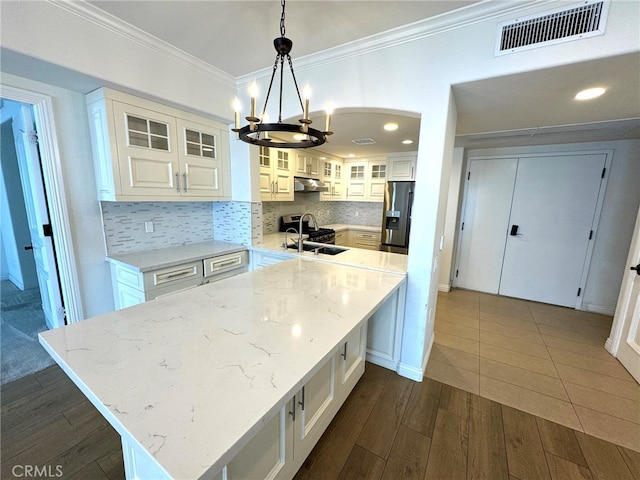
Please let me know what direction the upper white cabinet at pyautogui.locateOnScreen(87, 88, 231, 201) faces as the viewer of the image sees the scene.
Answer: facing the viewer and to the right of the viewer

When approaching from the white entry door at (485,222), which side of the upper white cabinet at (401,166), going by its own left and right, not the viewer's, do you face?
left

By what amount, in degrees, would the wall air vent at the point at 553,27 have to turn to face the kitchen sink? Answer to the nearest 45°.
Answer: approximately 45° to its right

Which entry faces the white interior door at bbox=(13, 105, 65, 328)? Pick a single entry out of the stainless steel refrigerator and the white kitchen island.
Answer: the stainless steel refrigerator

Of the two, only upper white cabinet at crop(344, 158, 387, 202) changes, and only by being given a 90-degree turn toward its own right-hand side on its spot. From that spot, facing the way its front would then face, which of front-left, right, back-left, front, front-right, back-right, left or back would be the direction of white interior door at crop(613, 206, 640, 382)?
back-left

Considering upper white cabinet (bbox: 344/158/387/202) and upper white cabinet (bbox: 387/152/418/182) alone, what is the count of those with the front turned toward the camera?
2

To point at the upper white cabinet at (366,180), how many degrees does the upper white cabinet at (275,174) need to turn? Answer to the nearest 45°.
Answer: approximately 90° to its left

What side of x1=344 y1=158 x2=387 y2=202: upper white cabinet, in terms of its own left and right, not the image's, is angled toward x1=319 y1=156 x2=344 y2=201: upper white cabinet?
right

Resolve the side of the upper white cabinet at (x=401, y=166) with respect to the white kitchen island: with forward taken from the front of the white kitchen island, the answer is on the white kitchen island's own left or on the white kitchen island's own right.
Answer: on the white kitchen island's own left

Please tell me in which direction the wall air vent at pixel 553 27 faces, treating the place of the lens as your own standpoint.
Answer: facing the viewer and to the left of the viewer

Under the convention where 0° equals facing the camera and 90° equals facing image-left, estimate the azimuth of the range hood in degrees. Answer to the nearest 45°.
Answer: approximately 315°

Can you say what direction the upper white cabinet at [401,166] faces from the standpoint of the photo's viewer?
facing the viewer
